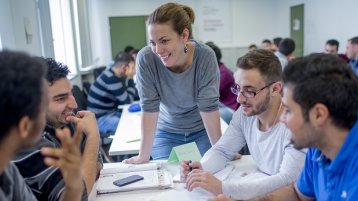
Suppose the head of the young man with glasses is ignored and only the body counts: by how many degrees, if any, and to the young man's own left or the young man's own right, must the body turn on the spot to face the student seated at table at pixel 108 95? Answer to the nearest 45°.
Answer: approximately 90° to the young man's own right

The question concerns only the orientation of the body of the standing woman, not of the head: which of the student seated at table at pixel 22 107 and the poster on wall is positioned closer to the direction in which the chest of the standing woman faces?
the student seated at table

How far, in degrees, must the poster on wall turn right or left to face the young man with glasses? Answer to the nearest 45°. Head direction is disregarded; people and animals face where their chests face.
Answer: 0° — it already faces them

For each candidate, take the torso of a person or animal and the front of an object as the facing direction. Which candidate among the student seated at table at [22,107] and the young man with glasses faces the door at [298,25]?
the student seated at table

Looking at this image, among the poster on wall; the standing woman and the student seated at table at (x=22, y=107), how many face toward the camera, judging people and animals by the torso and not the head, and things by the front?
2

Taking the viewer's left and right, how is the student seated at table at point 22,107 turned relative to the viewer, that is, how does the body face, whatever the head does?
facing away from the viewer and to the right of the viewer
